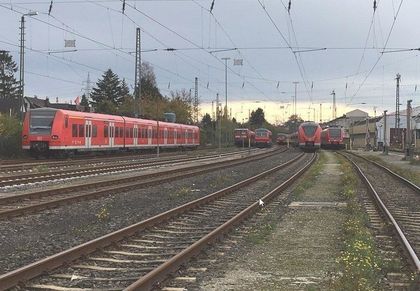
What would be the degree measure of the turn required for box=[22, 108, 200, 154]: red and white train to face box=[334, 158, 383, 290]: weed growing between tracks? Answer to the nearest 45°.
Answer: approximately 45° to its left

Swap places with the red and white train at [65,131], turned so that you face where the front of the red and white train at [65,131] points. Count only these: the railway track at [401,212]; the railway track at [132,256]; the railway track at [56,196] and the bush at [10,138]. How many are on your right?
1

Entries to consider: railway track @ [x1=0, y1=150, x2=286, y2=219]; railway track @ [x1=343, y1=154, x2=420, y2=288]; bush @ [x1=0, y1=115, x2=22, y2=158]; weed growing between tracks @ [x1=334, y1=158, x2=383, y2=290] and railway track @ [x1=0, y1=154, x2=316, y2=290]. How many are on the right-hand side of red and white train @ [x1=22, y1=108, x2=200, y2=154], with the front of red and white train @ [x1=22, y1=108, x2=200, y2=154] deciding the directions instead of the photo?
1

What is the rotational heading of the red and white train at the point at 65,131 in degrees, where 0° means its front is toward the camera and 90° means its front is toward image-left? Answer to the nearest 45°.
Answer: approximately 45°

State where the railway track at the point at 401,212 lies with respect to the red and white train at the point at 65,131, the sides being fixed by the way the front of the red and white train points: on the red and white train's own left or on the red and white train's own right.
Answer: on the red and white train's own left

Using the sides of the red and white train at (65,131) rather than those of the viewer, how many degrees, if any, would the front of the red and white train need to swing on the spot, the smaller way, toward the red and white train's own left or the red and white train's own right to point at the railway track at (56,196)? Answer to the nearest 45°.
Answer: approximately 45° to the red and white train's own left

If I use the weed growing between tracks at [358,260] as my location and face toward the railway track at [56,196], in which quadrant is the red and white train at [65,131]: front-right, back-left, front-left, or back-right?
front-right
